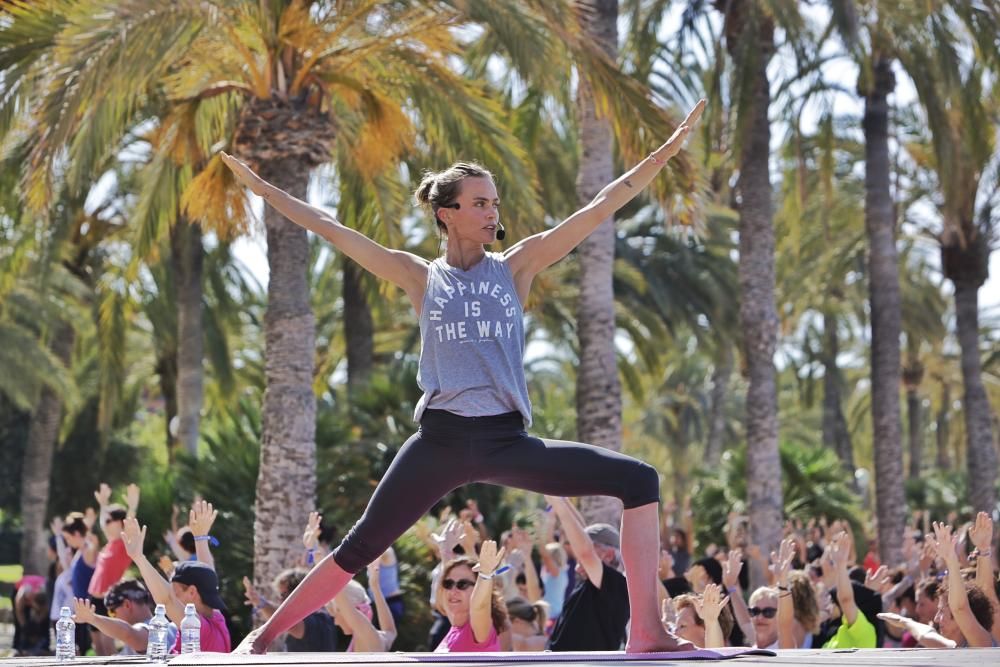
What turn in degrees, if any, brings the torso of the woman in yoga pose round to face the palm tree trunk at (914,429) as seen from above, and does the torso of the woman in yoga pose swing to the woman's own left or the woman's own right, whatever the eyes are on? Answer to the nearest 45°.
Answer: approximately 180°

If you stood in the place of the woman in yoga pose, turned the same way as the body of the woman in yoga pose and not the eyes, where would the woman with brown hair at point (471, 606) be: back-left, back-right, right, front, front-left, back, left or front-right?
back

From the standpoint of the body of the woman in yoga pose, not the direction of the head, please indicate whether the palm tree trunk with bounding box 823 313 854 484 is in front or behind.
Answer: behind

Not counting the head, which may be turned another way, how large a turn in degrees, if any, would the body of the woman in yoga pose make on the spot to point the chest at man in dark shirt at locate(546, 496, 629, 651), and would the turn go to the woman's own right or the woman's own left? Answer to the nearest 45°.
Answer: approximately 180°

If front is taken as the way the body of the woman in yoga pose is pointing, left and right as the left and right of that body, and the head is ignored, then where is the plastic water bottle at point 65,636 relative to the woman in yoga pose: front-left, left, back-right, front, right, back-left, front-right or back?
back-right

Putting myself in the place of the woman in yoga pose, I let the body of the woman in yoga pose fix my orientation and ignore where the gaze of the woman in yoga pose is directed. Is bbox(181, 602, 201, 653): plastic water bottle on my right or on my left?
on my right

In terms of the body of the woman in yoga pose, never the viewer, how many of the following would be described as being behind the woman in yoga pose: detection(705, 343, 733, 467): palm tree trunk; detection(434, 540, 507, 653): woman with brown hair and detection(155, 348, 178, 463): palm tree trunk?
3

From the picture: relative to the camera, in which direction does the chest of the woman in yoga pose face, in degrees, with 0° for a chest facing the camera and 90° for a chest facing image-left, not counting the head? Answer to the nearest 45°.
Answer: approximately 0°

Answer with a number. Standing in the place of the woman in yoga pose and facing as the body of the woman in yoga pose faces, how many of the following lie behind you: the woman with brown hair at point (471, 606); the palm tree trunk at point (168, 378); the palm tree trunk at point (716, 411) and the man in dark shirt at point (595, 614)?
4

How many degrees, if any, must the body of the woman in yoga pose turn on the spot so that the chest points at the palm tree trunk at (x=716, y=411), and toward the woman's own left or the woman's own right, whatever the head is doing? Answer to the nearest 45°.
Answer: approximately 180°
